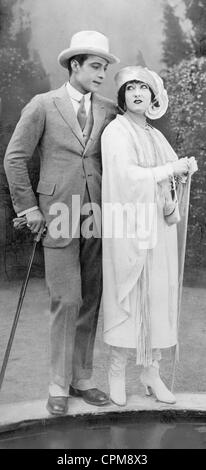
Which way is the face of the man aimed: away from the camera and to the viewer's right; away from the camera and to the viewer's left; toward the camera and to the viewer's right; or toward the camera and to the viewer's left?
toward the camera and to the viewer's right

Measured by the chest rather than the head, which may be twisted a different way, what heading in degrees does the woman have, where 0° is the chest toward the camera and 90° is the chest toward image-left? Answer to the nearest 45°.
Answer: approximately 315°
